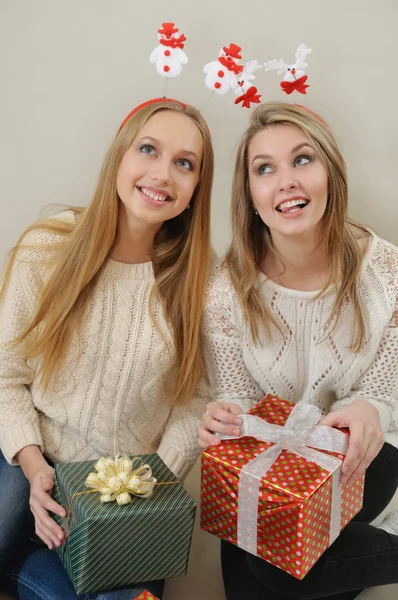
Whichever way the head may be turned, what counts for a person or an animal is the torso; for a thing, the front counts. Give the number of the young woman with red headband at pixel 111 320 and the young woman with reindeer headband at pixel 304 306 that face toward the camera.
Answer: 2

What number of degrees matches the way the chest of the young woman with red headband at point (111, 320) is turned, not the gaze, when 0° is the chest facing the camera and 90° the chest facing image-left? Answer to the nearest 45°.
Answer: approximately 0°

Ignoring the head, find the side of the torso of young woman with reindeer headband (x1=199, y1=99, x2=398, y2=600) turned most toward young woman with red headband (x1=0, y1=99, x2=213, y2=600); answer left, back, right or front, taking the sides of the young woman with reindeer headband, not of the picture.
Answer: right

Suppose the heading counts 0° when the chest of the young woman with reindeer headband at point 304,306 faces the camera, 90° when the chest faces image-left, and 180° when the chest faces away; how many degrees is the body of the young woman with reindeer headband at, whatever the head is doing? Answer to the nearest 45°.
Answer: approximately 0°

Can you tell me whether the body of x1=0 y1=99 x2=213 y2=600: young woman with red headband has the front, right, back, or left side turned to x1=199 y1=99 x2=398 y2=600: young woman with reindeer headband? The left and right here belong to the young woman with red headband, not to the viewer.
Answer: left
